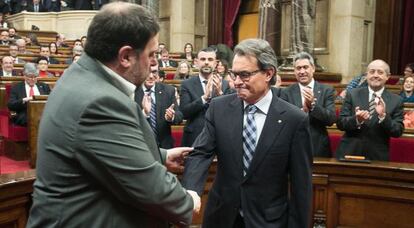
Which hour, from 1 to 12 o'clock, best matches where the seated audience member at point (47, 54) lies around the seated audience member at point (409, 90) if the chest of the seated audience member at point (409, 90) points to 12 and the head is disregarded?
the seated audience member at point (47, 54) is roughly at 2 o'clock from the seated audience member at point (409, 90).

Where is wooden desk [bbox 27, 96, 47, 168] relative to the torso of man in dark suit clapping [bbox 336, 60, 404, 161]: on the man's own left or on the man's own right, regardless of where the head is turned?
on the man's own right

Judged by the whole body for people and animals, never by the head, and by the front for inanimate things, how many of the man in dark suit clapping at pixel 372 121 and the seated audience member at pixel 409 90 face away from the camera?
0

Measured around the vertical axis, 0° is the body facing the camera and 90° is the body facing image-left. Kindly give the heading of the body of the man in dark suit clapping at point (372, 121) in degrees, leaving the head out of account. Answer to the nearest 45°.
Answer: approximately 0°

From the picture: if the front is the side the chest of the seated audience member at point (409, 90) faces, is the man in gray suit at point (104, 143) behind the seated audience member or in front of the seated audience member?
in front

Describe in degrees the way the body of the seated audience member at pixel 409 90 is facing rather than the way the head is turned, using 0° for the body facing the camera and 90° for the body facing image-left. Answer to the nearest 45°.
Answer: approximately 45°

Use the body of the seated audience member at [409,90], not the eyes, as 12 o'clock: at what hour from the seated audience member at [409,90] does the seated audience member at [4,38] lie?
the seated audience member at [4,38] is roughly at 2 o'clock from the seated audience member at [409,90].

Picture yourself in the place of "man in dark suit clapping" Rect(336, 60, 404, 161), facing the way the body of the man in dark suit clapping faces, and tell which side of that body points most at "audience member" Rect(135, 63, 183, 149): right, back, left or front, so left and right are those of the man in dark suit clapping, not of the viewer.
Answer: right

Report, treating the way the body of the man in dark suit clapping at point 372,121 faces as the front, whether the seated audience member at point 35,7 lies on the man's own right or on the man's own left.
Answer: on the man's own right

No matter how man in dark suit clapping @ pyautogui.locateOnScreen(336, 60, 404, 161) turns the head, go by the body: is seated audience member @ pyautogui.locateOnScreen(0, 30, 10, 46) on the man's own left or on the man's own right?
on the man's own right

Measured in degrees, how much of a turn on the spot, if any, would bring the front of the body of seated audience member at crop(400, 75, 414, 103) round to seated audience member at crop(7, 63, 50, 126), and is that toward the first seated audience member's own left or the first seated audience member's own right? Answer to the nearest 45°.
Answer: approximately 45° to the first seated audience member's own right

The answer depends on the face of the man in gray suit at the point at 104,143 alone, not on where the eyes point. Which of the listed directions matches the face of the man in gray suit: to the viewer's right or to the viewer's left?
to the viewer's right
